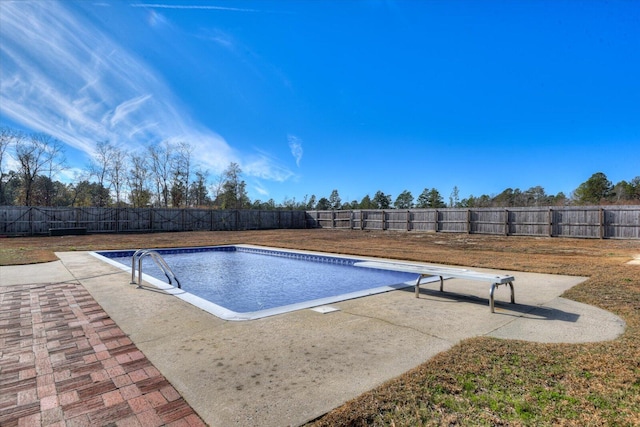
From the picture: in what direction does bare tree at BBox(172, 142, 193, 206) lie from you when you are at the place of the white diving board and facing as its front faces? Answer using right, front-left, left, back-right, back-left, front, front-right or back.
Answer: front

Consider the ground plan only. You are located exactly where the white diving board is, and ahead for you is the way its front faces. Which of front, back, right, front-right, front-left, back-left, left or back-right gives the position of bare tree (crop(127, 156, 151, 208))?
front

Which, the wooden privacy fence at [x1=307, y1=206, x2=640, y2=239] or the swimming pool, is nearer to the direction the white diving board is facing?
the swimming pool

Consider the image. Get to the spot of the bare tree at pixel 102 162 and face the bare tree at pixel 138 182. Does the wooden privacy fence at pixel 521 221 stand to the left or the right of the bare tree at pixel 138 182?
right

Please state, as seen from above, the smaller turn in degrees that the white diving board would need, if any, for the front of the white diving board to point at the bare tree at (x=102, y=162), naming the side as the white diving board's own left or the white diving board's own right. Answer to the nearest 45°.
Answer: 0° — it already faces it

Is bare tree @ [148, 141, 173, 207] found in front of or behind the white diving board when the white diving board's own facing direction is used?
in front

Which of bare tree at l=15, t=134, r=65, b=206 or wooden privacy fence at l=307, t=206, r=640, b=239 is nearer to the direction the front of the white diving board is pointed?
the bare tree

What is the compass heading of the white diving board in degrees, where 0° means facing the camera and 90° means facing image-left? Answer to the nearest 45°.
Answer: approximately 135°

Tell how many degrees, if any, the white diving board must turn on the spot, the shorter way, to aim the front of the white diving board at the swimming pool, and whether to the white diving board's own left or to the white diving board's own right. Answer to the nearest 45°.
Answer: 0° — it already faces it

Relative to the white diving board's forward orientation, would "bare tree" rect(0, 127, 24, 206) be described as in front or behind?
in front

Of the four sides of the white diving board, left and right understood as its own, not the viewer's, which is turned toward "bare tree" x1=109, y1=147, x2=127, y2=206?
front

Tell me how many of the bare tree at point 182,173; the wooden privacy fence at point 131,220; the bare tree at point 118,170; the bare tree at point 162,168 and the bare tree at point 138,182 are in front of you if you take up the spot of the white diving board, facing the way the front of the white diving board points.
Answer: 5

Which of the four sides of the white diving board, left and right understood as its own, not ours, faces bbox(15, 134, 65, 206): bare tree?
front

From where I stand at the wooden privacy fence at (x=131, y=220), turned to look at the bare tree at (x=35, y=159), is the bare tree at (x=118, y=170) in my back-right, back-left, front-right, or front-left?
front-right
